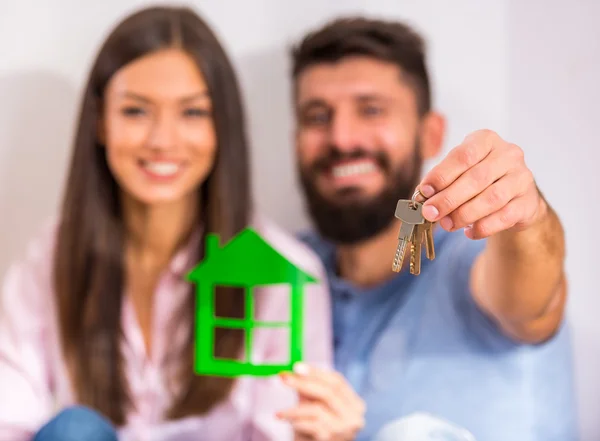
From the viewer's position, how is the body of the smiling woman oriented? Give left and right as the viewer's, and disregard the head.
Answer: facing the viewer
